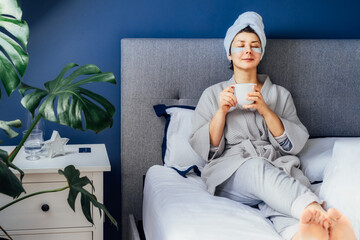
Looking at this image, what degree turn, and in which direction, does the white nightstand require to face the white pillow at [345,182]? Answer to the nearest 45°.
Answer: approximately 45° to its left

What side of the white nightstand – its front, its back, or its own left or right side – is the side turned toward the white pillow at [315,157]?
left

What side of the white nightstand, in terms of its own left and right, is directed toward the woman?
left

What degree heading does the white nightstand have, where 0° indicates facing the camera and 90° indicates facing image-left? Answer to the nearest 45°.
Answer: approximately 0°

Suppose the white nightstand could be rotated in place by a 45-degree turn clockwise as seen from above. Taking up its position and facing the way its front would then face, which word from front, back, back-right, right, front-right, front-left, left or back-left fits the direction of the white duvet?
left

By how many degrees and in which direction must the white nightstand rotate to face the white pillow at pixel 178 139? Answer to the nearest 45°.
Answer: approximately 90° to its left

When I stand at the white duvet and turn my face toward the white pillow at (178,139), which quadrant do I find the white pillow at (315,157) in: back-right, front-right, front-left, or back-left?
front-right
